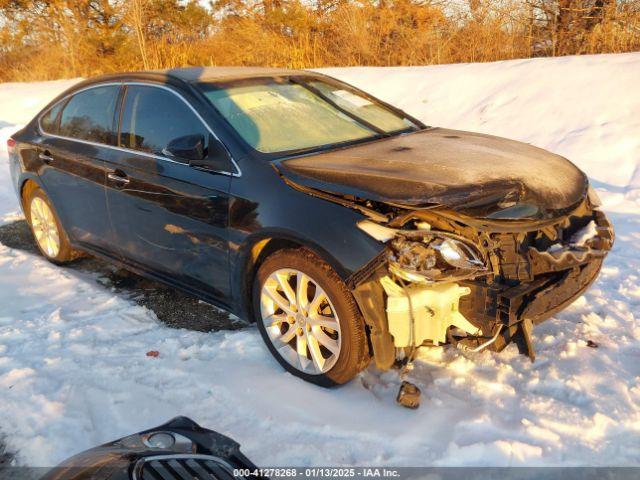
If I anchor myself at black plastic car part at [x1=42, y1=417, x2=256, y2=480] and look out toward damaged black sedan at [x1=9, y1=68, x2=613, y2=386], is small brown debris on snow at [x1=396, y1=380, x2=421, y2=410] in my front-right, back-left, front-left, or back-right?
front-right

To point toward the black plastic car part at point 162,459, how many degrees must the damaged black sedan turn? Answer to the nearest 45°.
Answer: approximately 45° to its right
